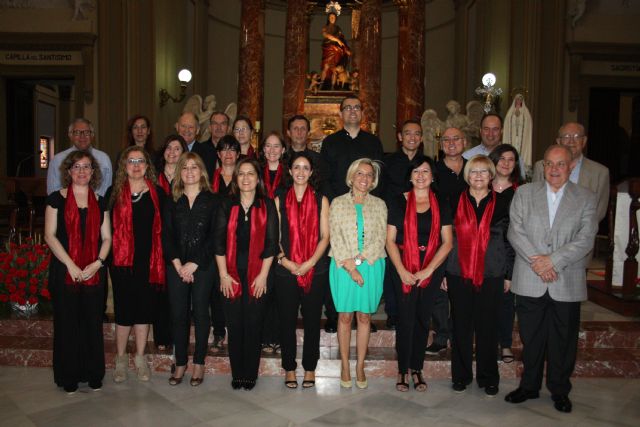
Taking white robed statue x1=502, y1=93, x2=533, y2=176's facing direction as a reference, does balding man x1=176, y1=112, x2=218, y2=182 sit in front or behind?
in front

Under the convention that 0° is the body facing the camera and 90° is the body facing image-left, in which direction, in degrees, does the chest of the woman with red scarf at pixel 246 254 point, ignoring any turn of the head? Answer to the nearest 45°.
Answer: approximately 0°

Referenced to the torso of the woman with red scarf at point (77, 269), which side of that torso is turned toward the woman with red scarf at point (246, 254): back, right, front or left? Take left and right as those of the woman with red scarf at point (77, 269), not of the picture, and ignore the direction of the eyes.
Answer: left

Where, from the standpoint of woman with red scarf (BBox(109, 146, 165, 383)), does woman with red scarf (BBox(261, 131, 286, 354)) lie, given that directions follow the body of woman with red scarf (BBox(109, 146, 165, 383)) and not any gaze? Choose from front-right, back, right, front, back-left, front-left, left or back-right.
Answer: left

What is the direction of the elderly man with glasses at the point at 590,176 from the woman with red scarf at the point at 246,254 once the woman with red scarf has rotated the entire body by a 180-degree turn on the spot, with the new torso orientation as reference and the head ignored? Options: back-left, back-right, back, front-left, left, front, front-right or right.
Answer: right

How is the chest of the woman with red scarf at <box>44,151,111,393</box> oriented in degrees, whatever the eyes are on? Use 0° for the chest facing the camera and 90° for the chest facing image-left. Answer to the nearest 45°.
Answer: approximately 0°

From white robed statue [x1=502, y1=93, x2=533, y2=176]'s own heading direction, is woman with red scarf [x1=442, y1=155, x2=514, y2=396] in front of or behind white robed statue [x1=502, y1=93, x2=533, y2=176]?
in front
